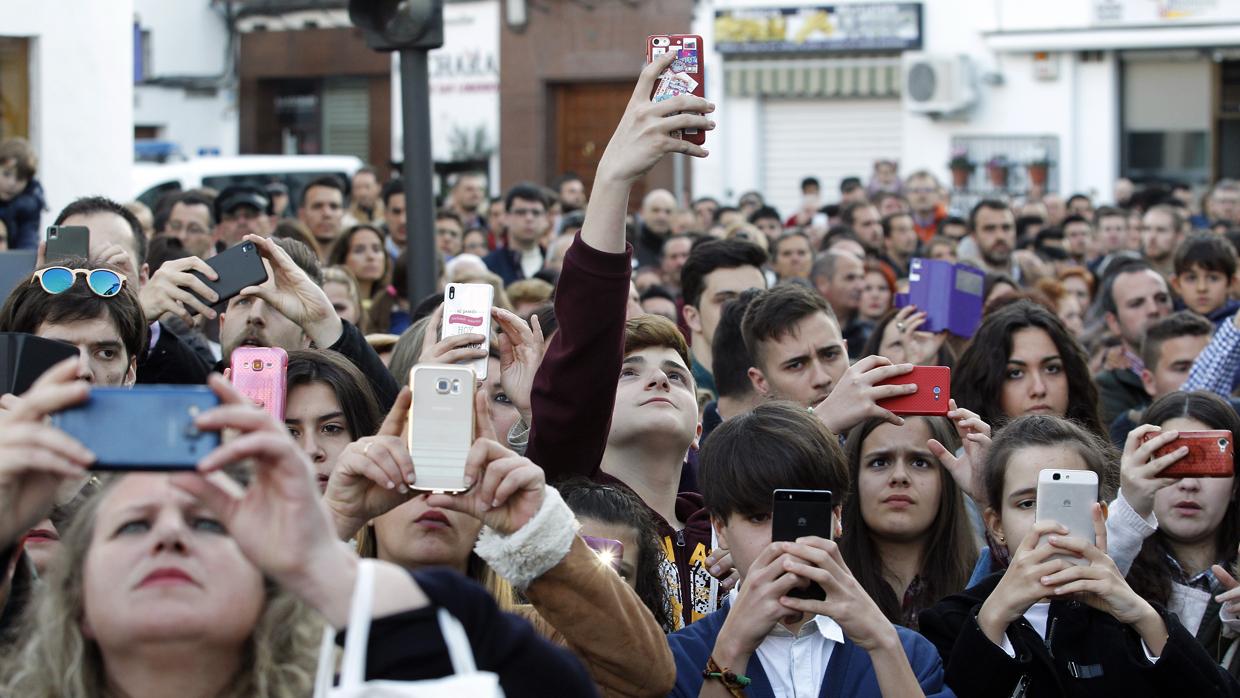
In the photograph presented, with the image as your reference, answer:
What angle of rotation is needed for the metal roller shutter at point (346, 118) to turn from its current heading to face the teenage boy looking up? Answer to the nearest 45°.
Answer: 0° — it already faces them

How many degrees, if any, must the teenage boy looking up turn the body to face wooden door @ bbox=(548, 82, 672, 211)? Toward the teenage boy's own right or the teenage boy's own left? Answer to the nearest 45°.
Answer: approximately 135° to the teenage boy's own left

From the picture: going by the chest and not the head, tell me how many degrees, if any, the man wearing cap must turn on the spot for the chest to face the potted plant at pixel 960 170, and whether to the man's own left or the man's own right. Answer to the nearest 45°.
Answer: approximately 135° to the man's own left

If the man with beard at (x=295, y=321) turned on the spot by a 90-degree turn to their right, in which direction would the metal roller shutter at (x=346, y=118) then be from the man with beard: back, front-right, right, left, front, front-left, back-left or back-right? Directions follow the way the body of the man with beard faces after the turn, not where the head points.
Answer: front-right

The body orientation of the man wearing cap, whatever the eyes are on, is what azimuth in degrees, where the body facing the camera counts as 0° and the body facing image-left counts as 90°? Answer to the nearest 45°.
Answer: approximately 0°

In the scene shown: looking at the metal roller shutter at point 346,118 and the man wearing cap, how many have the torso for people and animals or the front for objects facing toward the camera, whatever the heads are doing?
2

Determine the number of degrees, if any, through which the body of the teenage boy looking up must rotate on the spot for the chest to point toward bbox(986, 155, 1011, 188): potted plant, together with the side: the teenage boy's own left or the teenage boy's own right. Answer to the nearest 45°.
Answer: approximately 135° to the teenage boy's own left

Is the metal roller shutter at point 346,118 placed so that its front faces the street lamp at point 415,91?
yes

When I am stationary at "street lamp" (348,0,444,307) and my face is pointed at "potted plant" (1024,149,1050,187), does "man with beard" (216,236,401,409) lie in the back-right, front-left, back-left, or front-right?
back-right
